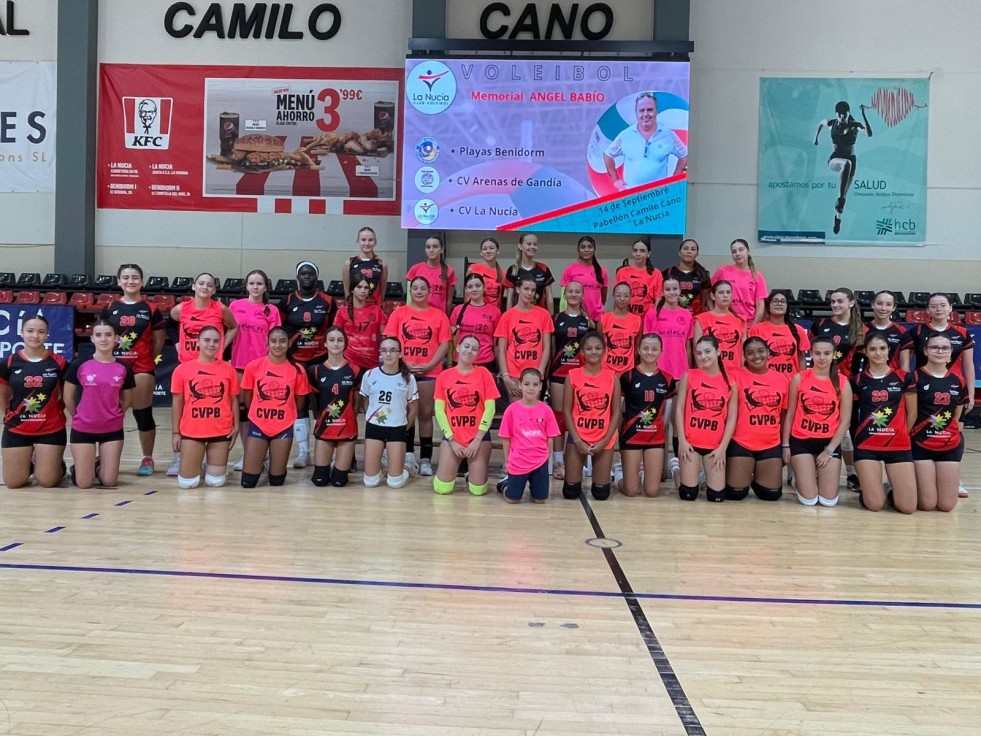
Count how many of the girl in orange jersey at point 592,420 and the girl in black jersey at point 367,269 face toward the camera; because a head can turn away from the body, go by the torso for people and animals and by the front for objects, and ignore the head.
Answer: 2

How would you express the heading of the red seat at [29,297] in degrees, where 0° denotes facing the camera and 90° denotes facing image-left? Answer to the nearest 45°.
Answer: approximately 0°

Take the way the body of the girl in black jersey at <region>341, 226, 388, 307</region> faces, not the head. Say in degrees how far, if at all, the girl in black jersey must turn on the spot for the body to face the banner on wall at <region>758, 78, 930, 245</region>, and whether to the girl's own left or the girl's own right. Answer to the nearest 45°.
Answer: approximately 135° to the girl's own left

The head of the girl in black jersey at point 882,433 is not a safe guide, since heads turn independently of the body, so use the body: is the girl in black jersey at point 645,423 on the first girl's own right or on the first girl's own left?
on the first girl's own right
